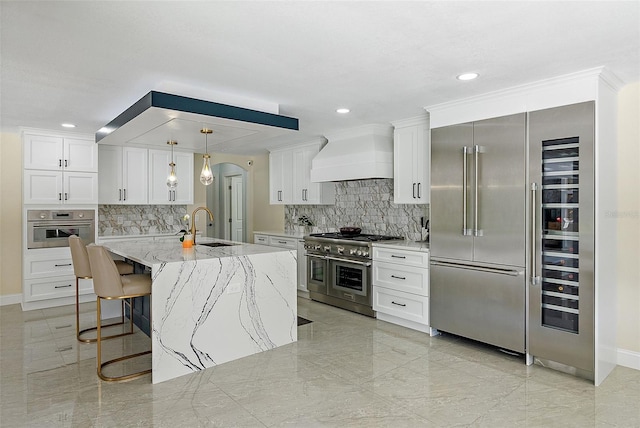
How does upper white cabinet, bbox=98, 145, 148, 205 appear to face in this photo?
toward the camera

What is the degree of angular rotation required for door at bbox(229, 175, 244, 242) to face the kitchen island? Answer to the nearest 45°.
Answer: approximately 45° to its right

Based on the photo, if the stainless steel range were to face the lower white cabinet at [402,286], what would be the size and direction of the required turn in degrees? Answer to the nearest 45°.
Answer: approximately 90° to its left

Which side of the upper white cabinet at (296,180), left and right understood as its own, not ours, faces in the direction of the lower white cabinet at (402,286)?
left

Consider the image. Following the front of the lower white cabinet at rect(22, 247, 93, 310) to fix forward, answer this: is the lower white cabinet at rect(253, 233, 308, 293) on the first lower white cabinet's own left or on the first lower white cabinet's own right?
on the first lower white cabinet's own left

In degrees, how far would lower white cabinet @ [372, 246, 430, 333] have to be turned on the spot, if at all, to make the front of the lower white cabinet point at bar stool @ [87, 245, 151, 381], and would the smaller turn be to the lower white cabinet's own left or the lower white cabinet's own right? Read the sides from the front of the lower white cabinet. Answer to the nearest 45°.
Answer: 0° — it already faces it

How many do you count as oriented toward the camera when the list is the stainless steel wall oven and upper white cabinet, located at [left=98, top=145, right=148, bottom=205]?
2

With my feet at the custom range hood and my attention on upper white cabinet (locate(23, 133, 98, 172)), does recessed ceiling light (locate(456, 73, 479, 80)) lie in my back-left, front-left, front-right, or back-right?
back-left

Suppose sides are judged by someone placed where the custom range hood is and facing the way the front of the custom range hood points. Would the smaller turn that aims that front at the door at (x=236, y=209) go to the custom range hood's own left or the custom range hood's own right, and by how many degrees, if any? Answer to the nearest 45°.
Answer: approximately 90° to the custom range hood's own right

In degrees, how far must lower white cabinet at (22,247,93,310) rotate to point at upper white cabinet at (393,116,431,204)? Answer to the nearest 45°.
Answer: approximately 45° to its left

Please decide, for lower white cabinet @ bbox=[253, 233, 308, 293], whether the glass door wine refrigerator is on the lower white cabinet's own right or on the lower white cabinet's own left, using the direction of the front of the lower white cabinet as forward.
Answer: on the lower white cabinet's own left

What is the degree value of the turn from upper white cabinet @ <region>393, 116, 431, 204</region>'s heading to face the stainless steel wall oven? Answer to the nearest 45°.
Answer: approximately 45° to its right

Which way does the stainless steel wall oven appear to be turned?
toward the camera

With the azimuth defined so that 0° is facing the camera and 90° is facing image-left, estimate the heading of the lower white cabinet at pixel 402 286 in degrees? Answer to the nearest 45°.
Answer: approximately 45°

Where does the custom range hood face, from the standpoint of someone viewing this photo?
facing the viewer and to the left of the viewer
